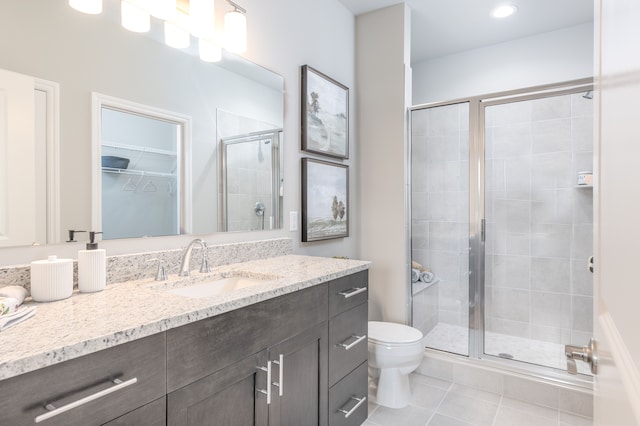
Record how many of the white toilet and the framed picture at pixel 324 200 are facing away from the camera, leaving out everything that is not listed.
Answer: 0

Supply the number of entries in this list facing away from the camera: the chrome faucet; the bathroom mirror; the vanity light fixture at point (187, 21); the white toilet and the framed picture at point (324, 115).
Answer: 0

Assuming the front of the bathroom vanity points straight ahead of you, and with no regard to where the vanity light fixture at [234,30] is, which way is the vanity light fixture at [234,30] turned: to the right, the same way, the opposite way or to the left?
the same way

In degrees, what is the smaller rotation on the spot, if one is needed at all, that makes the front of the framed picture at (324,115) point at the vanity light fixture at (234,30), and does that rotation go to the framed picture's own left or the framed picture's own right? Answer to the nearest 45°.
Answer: approximately 90° to the framed picture's own right

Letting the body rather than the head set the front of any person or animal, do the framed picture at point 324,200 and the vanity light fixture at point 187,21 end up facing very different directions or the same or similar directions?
same or similar directions

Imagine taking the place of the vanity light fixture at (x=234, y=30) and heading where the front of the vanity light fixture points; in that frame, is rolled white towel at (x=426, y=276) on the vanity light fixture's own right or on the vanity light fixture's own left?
on the vanity light fixture's own left

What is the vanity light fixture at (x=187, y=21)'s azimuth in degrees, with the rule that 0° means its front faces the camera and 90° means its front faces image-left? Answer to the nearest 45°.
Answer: approximately 315°

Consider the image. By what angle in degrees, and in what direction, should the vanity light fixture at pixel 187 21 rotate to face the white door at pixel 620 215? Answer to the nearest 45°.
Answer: approximately 45° to its right

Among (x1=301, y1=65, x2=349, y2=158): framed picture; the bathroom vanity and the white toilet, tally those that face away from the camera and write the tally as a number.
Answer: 0

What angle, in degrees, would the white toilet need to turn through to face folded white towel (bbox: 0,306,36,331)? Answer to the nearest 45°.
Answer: approximately 90° to its right

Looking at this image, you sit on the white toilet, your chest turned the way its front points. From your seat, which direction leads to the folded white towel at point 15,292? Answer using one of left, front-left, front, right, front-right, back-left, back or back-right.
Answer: right

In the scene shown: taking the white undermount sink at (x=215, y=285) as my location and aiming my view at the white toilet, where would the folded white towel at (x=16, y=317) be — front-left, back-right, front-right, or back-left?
back-right

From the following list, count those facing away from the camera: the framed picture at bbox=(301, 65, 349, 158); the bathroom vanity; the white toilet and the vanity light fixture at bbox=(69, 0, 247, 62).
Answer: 0

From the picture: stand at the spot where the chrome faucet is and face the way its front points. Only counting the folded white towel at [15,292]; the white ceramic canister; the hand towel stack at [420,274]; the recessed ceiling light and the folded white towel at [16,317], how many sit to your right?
3

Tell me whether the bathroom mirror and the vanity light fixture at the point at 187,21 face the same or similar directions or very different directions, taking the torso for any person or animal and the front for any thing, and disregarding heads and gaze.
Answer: same or similar directions

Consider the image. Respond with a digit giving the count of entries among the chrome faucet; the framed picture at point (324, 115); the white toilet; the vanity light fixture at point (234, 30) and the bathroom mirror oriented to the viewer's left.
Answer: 0

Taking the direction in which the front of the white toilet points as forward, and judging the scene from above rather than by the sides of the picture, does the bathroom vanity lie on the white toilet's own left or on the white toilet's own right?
on the white toilet's own right
